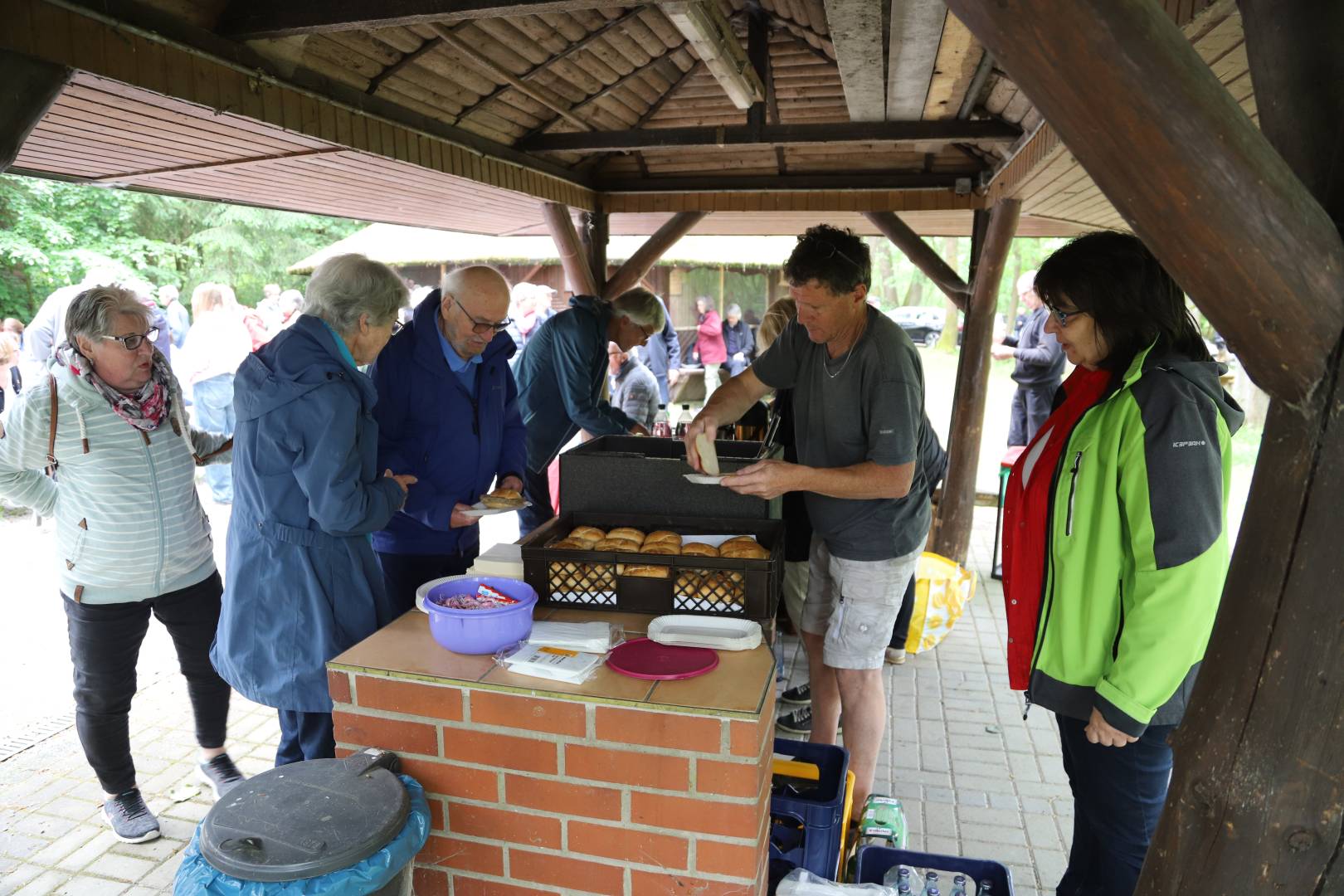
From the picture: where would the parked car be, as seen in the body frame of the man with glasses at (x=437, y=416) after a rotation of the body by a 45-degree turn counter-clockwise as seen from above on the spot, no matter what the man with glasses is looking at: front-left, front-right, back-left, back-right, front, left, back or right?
front-left

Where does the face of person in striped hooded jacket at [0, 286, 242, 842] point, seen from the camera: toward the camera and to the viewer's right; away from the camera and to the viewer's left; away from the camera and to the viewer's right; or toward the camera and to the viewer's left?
toward the camera and to the viewer's right

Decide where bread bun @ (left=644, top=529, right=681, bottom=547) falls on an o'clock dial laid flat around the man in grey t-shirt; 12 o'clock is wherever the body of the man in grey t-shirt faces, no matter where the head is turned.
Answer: The bread bun is roughly at 12 o'clock from the man in grey t-shirt.

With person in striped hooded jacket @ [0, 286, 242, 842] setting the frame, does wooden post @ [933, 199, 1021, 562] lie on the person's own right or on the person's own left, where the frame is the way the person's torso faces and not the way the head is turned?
on the person's own left

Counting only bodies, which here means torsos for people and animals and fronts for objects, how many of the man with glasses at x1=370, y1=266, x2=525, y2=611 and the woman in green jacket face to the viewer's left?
1

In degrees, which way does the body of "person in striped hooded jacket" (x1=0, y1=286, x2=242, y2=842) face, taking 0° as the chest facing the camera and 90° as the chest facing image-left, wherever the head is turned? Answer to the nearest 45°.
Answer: approximately 315°

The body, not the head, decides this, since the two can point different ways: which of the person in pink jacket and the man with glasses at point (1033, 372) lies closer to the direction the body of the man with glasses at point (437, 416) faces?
the man with glasses

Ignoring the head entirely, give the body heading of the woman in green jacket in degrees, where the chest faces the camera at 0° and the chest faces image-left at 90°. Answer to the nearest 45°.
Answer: approximately 90°

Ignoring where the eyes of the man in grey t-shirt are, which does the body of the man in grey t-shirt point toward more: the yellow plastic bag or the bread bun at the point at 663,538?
the bread bun

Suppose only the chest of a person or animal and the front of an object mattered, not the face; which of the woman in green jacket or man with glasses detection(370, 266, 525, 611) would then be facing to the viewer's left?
the woman in green jacket

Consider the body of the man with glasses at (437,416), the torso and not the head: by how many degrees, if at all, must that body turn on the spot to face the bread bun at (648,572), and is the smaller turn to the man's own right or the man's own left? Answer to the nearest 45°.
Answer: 0° — they already face it

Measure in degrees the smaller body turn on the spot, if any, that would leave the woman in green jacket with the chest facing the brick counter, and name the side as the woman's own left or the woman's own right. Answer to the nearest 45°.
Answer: approximately 45° to the woman's own left
